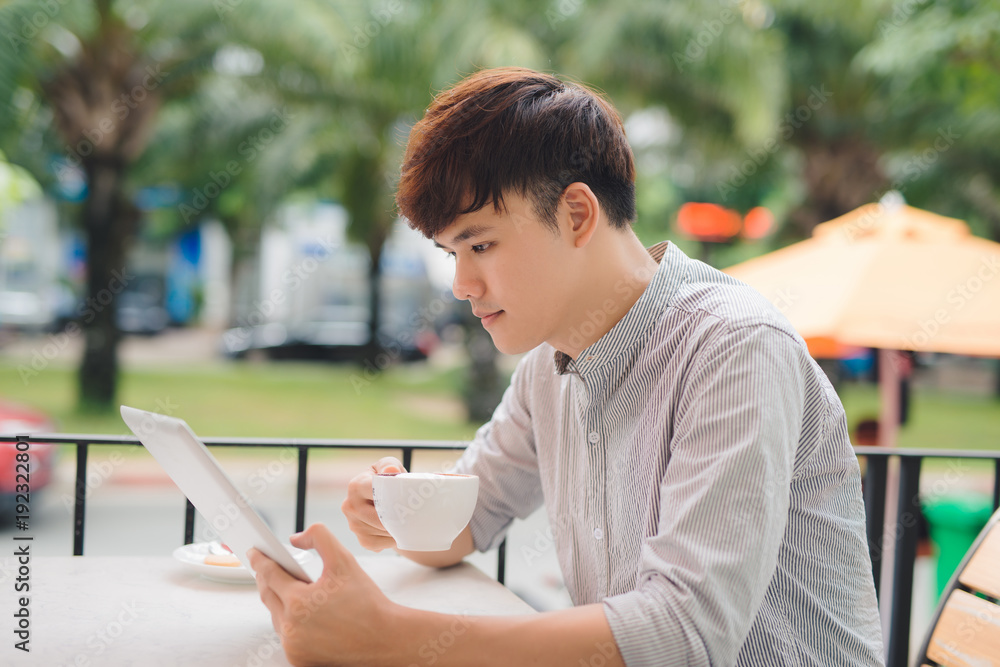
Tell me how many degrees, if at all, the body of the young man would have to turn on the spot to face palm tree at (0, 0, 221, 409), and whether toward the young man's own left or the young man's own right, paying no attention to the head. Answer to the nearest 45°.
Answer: approximately 90° to the young man's own right

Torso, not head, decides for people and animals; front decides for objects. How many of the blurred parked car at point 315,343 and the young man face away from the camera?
0

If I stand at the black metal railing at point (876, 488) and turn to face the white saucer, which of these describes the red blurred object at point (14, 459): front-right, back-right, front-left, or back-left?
front-right
